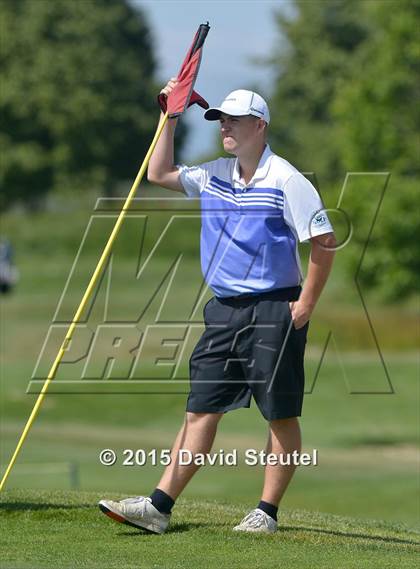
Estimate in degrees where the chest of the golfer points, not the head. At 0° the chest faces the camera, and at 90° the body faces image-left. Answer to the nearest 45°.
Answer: approximately 45°
